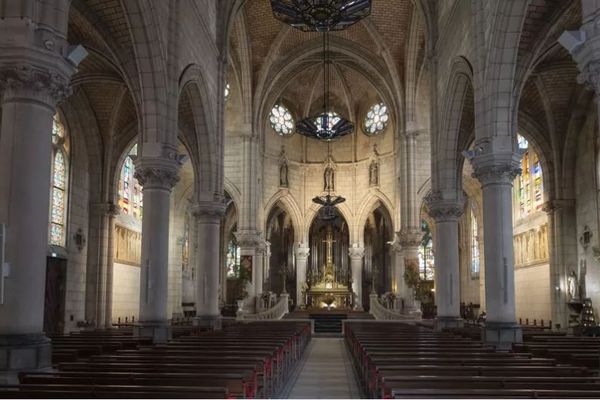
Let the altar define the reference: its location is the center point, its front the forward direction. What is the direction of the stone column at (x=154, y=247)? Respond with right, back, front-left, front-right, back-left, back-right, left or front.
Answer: front

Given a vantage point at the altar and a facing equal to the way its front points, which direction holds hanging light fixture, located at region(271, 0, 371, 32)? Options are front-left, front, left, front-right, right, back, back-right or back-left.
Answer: front

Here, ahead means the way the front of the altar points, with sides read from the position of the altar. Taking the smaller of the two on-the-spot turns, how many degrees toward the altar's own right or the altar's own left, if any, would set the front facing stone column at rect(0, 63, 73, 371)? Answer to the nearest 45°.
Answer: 0° — it already faces it

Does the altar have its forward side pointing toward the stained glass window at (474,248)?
no

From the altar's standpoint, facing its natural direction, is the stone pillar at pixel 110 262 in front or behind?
in front

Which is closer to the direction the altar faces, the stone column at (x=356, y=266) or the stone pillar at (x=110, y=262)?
the stone pillar

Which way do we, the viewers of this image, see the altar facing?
facing the viewer

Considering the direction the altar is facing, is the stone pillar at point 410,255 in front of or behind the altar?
in front

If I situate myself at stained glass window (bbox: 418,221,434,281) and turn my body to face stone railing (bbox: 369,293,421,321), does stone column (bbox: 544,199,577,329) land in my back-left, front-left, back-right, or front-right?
front-left

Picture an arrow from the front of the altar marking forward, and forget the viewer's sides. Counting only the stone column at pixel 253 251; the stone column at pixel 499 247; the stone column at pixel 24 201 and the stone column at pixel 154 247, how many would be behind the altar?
0

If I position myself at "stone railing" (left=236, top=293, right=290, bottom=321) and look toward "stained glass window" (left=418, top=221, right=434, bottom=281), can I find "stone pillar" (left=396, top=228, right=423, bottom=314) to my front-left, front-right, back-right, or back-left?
front-right

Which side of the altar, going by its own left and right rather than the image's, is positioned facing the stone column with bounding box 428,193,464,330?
front

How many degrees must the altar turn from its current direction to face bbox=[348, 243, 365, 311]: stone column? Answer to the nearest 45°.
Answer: approximately 45° to its left

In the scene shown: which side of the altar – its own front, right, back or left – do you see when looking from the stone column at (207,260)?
front

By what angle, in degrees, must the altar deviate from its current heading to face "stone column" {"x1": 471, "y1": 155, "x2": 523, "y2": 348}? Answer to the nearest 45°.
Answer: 0° — it already faces it
